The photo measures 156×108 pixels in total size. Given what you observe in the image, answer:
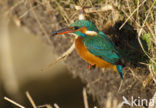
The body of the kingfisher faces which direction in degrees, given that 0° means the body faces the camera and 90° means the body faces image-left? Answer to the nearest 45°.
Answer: approximately 90°
